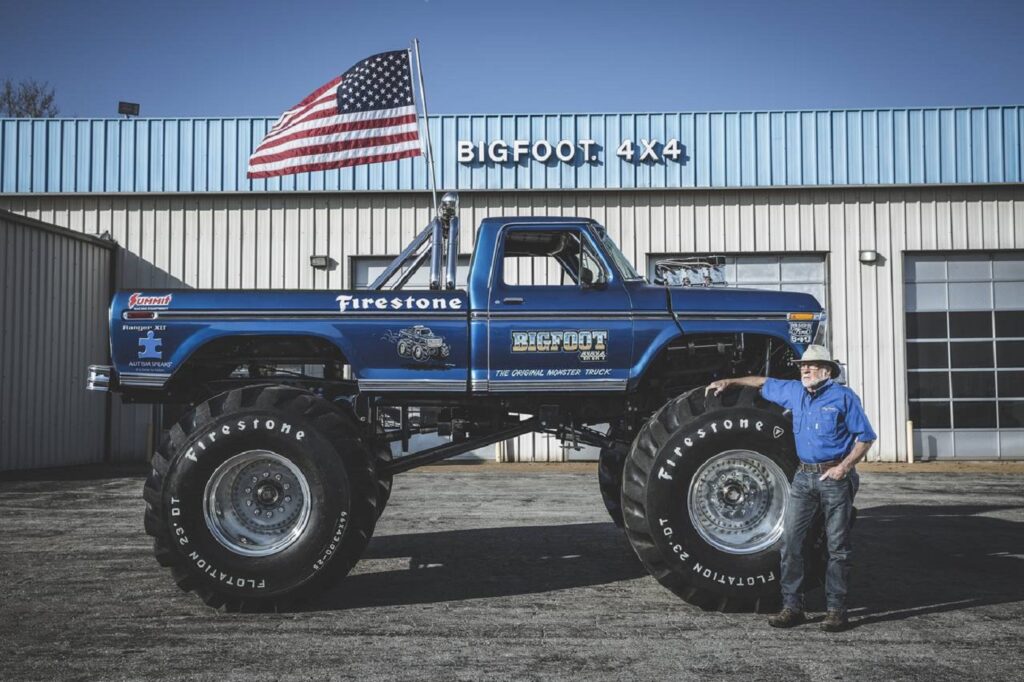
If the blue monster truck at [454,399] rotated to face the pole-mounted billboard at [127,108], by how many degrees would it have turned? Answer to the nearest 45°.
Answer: approximately 135° to its left

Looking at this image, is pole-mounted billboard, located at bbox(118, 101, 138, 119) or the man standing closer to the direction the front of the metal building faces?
the man standing

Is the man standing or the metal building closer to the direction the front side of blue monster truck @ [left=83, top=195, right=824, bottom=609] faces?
the man standing

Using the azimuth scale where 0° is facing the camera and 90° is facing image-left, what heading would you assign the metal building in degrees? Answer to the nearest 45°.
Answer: approximately 0°

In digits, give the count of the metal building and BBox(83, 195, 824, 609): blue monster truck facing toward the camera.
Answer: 1

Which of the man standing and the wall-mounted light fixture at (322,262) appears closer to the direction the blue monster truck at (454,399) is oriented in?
the man standing

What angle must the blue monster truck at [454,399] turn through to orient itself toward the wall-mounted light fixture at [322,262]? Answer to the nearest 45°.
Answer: approximately 90° to its left

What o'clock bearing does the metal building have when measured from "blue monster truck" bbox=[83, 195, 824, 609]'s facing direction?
The metal building is roughly at 10 o'clock from the blue monster truck.

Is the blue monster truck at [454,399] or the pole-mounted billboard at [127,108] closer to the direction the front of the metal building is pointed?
the blue monster truck

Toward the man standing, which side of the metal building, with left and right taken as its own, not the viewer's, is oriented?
front

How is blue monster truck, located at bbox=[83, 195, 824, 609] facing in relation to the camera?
to the viewer's right

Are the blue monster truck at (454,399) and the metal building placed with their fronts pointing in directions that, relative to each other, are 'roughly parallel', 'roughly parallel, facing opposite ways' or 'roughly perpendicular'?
roughly perpendicular

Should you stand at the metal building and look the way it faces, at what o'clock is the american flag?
The american flag is roughly at 1 o'clock from the metal building.
